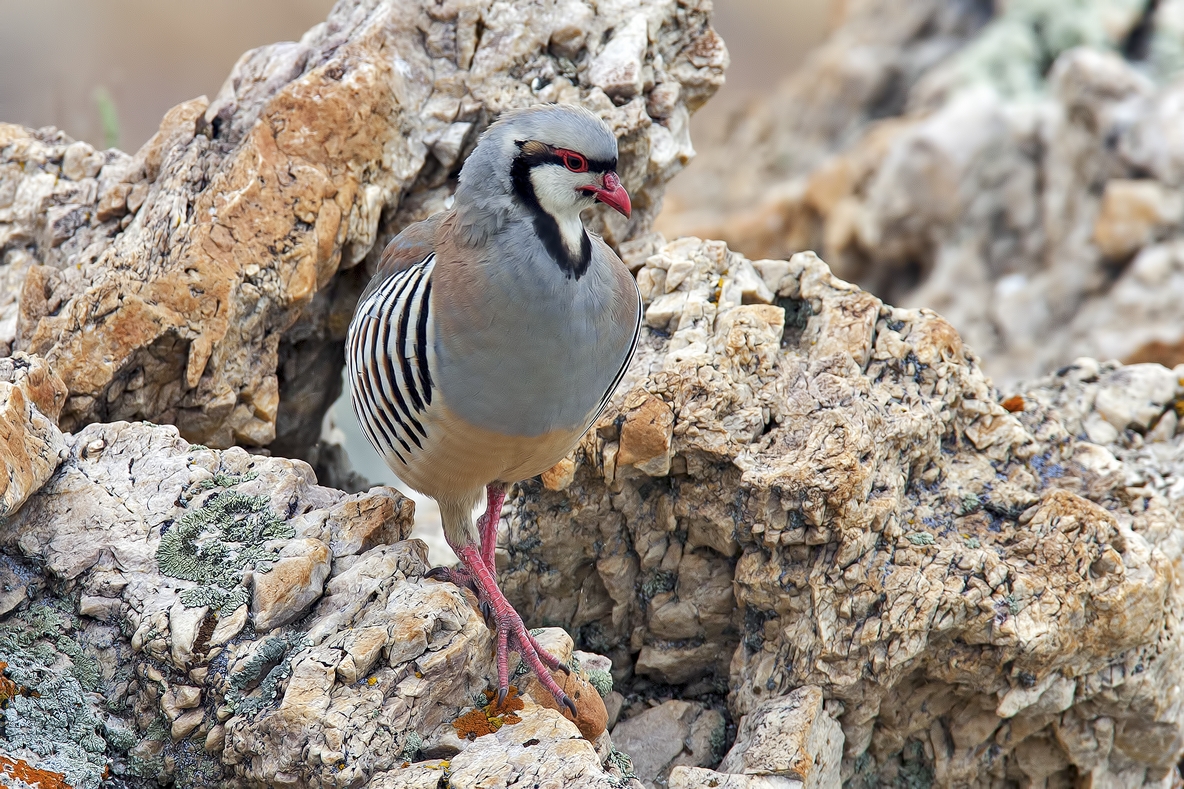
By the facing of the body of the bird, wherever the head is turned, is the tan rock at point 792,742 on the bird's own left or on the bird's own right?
on the bird's own left

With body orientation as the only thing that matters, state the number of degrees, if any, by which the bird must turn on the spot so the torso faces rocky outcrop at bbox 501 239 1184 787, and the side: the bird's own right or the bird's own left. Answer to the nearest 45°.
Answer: approximately 90° to the bird's own left

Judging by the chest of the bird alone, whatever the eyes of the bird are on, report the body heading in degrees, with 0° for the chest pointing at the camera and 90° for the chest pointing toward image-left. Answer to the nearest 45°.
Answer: approximately 315°

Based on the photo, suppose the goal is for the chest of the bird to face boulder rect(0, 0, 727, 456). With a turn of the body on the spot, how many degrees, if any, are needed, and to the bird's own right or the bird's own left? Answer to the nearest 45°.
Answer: approximately 180°

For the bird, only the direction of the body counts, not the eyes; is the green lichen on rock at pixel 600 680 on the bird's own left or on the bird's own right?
on the bird's own left

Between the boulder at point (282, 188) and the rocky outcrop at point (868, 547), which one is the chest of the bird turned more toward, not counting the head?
the rocky outcrop

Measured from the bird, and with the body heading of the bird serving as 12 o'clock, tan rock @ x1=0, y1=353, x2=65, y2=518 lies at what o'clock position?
The tan rock is roughly at 5 o'clock from the bird.
